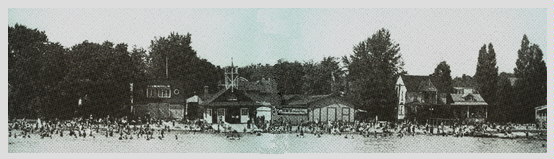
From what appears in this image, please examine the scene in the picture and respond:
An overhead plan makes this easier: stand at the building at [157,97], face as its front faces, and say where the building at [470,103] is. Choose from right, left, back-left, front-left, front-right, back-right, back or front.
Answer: left

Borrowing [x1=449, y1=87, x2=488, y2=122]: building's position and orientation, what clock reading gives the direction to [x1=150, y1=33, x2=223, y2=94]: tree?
The tree is roughly at 2 o'clock from the building.

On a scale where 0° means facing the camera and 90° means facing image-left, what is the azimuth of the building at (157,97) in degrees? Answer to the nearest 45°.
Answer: approximately 0°

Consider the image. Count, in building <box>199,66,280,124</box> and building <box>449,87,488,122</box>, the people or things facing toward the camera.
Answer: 2

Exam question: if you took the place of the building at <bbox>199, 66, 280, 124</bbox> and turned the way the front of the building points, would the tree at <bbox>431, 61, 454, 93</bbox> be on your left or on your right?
on your left

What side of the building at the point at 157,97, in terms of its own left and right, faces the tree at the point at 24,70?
right
